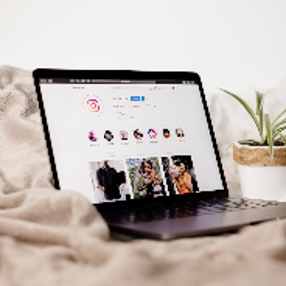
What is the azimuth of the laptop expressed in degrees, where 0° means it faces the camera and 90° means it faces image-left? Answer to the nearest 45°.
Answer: approximately 315°
